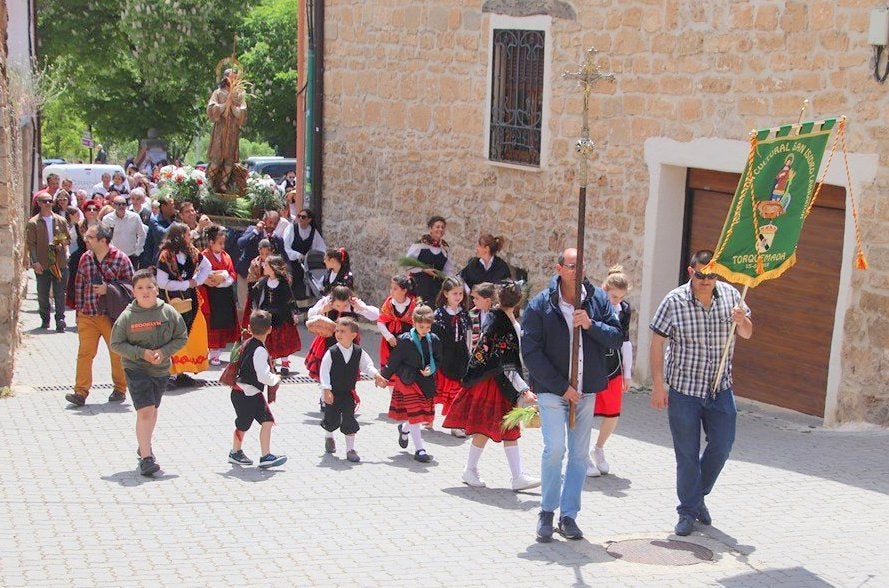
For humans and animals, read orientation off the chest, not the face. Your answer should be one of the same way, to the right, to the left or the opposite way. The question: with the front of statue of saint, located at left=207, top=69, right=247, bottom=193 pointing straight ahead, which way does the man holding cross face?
the same way

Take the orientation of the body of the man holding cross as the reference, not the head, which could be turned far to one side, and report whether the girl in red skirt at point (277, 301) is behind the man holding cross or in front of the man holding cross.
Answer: behind

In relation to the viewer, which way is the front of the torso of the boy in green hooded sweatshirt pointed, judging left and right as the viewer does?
facing the viewer

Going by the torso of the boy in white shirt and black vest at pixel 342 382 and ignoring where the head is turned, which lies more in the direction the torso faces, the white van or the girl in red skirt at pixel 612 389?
the girl in red skirt

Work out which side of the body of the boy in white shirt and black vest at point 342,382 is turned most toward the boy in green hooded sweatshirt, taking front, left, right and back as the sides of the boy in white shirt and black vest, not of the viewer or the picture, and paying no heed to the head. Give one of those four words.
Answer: right

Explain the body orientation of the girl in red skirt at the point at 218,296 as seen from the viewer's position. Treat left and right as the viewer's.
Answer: facing the viewer and to the right of the viewer

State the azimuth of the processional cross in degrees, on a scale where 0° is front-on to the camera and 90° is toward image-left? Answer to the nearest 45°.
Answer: approximately 0°

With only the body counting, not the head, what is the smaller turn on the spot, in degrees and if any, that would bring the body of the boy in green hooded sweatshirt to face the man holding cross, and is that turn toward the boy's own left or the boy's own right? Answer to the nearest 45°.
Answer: approximately 45° to the boy's own left

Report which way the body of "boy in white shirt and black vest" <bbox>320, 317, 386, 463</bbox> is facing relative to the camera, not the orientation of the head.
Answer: toward the camera

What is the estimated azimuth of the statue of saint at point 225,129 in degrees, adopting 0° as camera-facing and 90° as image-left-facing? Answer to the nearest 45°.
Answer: approximately 0°

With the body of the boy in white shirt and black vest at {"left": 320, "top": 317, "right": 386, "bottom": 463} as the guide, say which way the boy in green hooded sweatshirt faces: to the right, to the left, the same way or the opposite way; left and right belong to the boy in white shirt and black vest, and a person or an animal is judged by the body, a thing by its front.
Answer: the same way

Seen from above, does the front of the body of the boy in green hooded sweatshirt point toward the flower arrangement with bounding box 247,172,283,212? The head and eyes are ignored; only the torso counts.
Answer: no

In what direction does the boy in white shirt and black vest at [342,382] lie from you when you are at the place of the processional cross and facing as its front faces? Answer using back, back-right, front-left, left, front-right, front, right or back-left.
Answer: back-right

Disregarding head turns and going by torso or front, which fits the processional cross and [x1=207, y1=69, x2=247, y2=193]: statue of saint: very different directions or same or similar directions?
same or similar directions

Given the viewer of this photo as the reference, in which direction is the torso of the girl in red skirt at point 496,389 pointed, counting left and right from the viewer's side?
facing to the right of the viewer

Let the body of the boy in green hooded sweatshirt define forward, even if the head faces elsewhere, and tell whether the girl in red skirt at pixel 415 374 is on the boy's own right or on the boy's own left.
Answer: on the boy's own left

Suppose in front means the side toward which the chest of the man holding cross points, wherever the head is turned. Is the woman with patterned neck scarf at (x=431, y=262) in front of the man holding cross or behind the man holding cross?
behind

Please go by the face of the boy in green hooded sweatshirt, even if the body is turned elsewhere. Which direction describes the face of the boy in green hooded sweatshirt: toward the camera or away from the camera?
toward the camera
